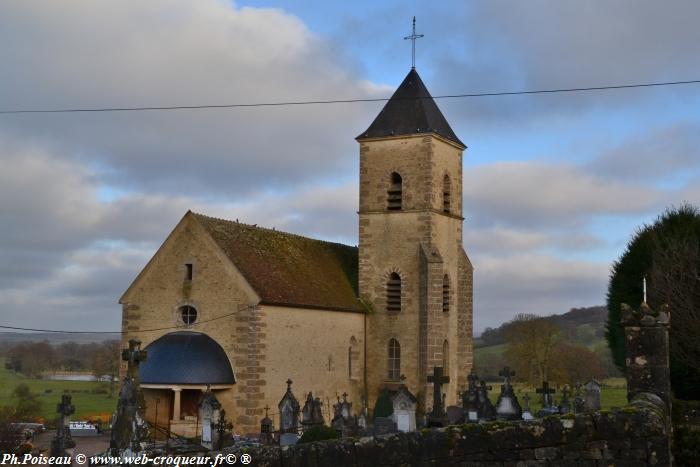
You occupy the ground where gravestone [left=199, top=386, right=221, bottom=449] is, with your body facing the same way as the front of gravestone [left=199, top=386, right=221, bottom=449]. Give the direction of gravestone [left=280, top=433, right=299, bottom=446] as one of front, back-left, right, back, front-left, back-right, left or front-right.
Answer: left

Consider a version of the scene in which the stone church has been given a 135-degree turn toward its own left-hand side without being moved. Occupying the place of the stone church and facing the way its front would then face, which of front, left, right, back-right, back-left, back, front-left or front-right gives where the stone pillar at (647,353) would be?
right

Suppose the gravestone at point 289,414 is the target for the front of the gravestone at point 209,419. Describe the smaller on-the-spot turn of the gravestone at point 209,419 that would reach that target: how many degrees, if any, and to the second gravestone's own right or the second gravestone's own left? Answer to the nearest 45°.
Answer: approximately 135° to the second gravestone's own left

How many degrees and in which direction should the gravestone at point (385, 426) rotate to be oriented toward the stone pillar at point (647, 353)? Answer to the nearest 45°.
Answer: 0° — it already faces it

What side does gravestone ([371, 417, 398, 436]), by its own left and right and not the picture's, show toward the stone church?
back

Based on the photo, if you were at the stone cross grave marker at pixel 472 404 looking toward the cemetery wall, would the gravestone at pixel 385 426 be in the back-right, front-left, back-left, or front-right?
front-right

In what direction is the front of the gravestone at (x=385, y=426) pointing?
toward the camera

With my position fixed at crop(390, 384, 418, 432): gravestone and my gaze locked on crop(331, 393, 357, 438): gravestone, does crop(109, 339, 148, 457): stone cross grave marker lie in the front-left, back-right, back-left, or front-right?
front-left

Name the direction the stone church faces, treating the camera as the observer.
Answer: facing the viewer and to the left of the viewer

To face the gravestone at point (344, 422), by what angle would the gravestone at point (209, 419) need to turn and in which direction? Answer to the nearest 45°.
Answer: approximately 135° to its left

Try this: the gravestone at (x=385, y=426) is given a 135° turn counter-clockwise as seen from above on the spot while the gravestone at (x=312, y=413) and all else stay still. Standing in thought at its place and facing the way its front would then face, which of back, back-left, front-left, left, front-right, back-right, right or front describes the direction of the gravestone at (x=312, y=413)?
left

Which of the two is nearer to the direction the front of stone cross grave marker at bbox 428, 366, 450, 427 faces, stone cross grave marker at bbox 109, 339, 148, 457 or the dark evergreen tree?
the stone cross grave marker

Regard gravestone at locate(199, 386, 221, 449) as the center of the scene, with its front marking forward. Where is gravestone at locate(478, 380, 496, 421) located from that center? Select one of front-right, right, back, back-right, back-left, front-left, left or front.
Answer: back-left

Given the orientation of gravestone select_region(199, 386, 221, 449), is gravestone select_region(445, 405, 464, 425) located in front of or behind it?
behind
